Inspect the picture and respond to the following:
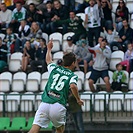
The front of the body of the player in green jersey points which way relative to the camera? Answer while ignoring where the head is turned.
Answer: away from the camera

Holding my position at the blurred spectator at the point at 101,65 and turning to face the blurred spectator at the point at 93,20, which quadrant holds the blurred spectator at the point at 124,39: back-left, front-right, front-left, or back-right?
front-right

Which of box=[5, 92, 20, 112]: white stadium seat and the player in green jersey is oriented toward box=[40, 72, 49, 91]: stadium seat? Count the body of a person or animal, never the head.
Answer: the player in green jersey

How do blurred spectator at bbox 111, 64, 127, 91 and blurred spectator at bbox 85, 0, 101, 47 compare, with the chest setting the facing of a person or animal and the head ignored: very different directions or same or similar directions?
same or similar directions

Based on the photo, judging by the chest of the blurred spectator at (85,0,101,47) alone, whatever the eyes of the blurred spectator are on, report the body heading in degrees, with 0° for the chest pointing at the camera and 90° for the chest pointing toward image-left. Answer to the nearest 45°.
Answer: approximately 0°

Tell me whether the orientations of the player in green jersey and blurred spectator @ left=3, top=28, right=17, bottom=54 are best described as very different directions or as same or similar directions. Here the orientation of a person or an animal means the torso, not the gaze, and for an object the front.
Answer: very different directions

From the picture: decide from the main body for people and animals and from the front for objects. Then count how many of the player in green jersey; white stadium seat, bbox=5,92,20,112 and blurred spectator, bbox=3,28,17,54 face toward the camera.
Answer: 2

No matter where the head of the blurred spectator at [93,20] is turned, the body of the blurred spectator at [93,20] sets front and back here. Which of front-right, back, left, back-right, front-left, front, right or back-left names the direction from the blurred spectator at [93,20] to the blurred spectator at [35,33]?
right

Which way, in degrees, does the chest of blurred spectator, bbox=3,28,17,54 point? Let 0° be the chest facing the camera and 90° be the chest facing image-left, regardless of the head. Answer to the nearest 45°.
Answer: approximately 0°

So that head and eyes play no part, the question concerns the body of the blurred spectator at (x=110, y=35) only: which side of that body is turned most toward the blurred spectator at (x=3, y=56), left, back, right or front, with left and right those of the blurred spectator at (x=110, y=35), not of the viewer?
right

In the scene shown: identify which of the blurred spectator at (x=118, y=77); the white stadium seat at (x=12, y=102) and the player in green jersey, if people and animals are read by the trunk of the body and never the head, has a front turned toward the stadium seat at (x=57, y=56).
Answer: the player in green jersey

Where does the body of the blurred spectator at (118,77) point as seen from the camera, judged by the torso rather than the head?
toward the camera

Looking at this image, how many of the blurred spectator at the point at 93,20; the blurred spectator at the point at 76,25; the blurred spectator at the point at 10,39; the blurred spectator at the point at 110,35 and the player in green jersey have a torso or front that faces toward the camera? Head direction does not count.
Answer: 4

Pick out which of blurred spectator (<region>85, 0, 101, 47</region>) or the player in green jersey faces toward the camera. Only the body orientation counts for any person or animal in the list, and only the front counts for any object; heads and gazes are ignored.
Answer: the blurred spectator

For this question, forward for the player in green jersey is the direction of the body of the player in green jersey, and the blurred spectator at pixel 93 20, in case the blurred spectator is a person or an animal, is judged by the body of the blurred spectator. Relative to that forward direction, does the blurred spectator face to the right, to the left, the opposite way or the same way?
the opposite way
